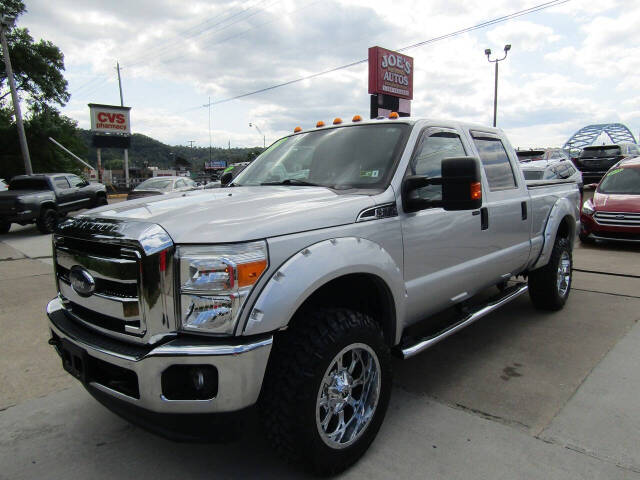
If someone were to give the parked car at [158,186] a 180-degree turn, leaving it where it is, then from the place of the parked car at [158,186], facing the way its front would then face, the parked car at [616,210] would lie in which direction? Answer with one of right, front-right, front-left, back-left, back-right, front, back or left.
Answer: right

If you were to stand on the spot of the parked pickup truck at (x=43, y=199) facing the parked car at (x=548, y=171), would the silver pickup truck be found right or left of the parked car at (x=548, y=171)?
right

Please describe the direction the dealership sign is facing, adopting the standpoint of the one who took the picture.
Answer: facing the viewer and to the right of the viewer

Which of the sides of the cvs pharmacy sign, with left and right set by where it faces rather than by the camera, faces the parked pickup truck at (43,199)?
front

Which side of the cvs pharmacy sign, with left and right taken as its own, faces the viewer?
front

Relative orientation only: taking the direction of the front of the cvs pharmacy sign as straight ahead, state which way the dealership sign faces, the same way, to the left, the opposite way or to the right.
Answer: the same way

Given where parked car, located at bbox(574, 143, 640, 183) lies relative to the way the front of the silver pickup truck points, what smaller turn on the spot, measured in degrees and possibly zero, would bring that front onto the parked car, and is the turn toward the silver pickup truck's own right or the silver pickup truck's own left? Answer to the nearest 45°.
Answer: approximately 180°

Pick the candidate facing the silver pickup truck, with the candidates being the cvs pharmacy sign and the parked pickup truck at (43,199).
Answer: the cvs pharmacy sign

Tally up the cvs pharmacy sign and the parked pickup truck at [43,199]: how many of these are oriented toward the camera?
1

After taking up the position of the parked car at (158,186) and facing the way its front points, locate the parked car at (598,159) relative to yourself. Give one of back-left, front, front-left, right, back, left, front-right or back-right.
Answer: back-left

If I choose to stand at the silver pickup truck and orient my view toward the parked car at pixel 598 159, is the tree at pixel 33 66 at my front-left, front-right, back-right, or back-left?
front-left

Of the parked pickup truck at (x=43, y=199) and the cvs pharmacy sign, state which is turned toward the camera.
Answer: the cvs pharmacy sign

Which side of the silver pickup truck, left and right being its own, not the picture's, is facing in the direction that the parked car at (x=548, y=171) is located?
back

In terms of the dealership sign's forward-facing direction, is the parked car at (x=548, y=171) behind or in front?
in front
